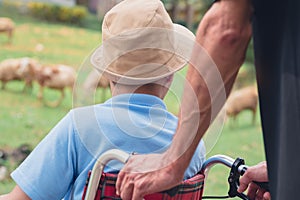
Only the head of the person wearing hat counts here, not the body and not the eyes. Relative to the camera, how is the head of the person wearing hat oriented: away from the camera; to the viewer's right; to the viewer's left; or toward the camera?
away from the camera

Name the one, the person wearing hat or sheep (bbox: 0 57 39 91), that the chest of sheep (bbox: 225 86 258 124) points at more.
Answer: the sheep

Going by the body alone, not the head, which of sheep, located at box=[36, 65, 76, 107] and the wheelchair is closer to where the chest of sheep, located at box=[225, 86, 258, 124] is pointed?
the sheep

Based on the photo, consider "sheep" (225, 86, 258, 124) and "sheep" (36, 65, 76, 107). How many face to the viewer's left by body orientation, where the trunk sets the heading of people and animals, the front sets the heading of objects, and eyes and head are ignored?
2

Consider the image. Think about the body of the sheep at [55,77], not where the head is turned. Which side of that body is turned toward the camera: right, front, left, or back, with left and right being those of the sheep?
left

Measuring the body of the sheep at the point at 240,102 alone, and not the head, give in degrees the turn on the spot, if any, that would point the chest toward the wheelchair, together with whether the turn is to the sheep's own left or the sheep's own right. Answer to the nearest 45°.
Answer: approximately 90° to the sheep's own left

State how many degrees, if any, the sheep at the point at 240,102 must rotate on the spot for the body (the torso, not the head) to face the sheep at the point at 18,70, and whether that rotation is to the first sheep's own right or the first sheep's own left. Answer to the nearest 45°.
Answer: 0° — it already faces it

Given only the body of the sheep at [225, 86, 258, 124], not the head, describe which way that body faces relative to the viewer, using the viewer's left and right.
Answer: facing to the left of the viewer

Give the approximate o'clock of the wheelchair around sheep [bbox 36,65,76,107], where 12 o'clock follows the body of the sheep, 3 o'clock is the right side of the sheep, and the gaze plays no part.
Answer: The wheelchair is roughly at 9 o'clock from the sheep.

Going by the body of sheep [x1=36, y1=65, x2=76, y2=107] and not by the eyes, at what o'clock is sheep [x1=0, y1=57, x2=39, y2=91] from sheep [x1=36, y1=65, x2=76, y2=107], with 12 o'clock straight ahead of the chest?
sheep [x1=0, y1=57, x2=39, y2=91] is roughly at 1 o'clock from sheep [x1=36, y1=65, x2=76, y2=107].

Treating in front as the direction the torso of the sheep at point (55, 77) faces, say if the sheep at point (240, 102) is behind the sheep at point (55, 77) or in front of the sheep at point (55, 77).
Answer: behind
